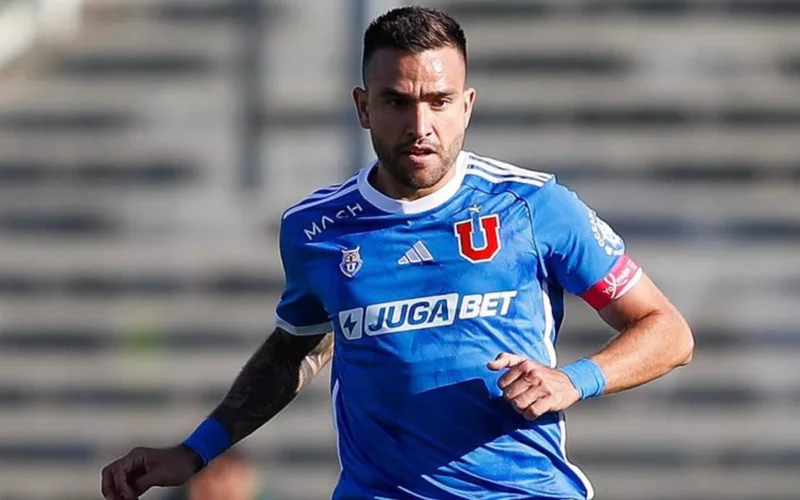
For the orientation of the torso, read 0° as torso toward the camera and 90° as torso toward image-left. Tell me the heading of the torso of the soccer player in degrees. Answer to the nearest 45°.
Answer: approximately 0°
